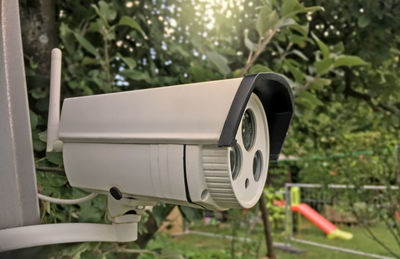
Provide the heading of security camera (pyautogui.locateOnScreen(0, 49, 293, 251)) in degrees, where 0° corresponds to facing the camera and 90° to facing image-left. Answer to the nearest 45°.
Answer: approximately 315°

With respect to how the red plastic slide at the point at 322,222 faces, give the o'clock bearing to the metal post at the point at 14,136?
The metal post is roughly at 3 o'clock from the red plastic slide.

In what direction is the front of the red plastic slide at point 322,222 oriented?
to the viewer's right

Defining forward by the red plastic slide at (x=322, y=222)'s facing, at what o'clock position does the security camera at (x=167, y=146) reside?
The security camera is roughly at 3 o'clock from the red plastic slide.

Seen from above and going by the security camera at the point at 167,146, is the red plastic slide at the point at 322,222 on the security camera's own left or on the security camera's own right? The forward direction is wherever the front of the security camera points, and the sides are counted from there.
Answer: on the security camera's own left
